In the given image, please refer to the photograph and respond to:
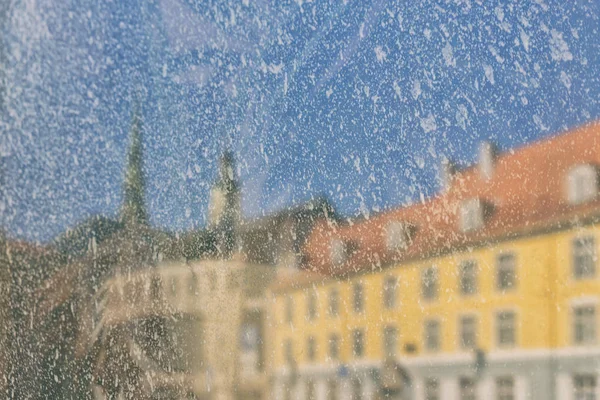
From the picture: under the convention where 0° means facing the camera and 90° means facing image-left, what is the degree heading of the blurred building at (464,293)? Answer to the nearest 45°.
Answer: approximately 45°
